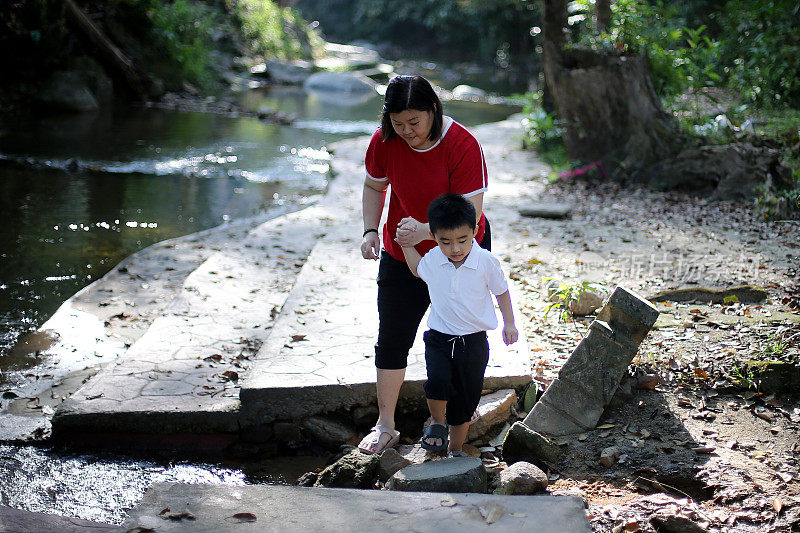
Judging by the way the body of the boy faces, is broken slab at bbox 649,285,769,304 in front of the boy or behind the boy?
behind

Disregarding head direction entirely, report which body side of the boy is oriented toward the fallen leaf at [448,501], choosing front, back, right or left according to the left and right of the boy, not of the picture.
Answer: front

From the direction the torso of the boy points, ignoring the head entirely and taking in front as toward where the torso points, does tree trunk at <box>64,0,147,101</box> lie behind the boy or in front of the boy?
behind

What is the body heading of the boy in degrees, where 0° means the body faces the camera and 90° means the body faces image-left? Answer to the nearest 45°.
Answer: approximately 0°

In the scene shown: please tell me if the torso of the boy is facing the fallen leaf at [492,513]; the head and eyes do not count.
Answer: yes

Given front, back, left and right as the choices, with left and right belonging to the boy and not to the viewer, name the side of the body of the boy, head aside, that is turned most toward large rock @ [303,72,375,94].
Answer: back

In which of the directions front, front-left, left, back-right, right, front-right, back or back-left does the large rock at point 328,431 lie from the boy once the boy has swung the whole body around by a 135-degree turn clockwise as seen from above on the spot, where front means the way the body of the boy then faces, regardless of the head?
front

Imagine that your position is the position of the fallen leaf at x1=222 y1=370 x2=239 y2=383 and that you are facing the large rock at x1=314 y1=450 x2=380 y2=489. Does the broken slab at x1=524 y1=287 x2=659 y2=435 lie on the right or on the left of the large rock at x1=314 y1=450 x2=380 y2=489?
left

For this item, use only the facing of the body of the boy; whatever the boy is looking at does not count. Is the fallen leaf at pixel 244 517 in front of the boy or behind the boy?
in front

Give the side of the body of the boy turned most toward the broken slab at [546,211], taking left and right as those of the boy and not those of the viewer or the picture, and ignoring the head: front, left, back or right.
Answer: back

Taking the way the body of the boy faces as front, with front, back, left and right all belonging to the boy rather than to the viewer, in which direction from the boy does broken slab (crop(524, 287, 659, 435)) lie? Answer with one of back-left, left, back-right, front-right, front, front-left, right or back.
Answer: back-left
